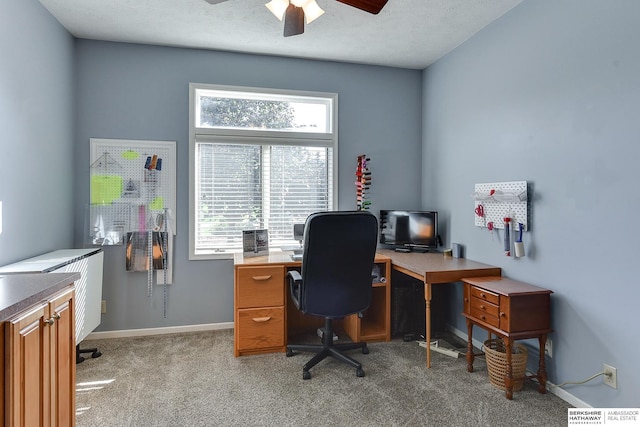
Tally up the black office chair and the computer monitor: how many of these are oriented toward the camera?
1

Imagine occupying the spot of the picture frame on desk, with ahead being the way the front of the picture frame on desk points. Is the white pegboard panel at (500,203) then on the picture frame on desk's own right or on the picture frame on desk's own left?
on the picture frame on desk's own left

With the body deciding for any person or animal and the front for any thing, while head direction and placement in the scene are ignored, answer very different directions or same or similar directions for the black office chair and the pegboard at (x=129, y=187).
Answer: very different directions

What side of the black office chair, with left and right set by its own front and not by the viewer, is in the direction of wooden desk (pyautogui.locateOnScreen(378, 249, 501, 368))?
right

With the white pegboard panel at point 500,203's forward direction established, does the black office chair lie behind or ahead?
ahead

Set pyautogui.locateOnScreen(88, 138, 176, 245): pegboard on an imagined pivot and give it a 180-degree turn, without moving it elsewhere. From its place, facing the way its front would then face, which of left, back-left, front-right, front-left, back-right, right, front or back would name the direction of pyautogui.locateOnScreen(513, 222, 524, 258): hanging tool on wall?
back-right

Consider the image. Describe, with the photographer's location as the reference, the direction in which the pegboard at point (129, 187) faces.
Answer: facing the viewer

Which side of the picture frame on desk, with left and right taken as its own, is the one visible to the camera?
front

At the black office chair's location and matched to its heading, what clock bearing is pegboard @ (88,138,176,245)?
The pegboard is roughly at 11 o'clock from the black office chair.

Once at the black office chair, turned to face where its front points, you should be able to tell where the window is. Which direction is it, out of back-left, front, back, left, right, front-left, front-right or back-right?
front

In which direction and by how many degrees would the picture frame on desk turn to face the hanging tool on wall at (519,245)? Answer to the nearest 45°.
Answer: approximately 45° to its left
